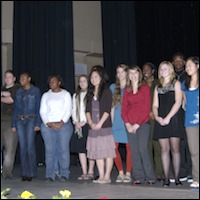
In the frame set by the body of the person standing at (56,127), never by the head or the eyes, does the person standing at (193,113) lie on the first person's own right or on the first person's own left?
on the first person's own left

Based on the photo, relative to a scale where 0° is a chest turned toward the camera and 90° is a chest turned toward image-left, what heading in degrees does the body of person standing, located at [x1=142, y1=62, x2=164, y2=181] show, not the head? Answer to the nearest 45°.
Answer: approximately 45°

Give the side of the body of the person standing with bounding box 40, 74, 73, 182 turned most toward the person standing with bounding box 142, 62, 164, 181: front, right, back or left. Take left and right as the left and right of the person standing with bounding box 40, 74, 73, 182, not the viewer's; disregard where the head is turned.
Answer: left

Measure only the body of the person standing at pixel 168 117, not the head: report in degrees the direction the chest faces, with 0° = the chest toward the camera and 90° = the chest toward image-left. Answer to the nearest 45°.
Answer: approximately 45°

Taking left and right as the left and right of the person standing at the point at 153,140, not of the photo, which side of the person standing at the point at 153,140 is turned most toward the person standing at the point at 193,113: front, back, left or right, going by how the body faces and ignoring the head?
left

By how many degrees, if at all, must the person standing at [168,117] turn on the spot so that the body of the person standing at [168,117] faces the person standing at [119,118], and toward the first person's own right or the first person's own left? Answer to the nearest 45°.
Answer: approximately 90° to the first person's own right
